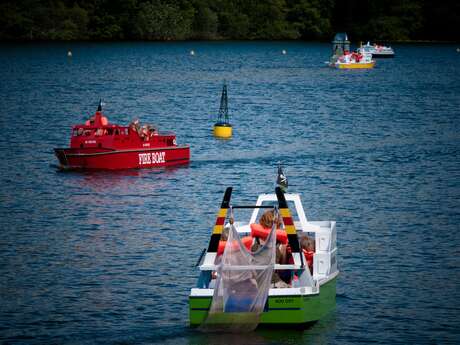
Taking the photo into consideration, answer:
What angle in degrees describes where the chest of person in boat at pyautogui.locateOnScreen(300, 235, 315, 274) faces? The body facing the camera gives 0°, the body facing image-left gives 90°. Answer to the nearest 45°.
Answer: approximately 180°

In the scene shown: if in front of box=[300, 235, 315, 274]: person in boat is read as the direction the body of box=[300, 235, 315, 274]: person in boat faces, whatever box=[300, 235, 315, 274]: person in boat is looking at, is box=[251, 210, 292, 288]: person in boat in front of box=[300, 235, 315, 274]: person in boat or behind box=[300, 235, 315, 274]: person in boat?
behind

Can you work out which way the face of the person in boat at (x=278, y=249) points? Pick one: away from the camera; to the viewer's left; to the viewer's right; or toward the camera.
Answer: away from the camera

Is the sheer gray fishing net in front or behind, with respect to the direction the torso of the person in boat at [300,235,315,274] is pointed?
behind
